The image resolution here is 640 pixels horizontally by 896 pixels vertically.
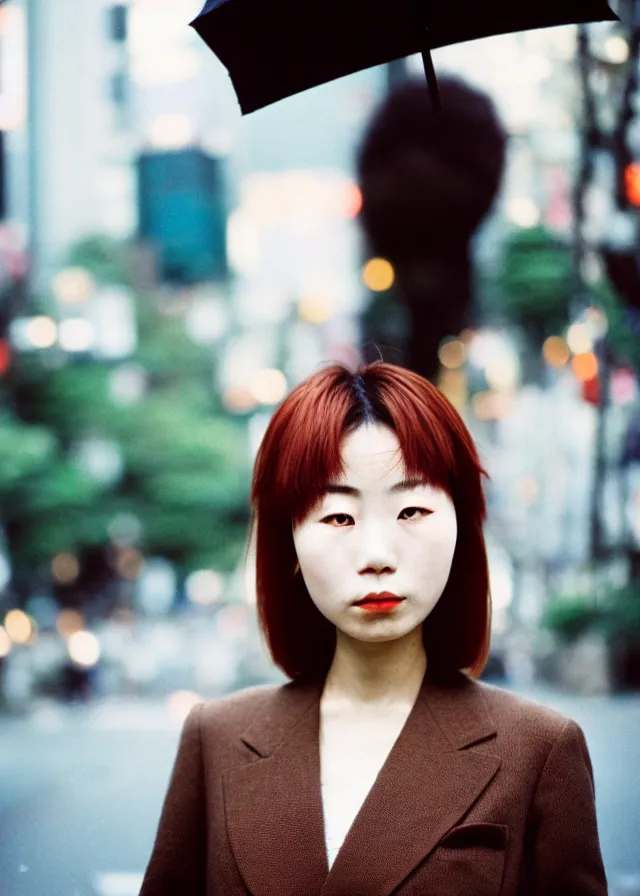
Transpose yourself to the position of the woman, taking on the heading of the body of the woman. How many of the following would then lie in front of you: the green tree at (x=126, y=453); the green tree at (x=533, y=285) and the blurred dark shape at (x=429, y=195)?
0

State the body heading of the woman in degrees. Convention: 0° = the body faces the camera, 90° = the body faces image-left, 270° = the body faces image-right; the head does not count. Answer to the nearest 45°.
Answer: approximately 0°

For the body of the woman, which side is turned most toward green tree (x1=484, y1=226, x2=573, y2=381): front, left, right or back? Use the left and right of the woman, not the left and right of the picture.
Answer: back

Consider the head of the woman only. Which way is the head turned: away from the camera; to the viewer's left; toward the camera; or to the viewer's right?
toward the camera

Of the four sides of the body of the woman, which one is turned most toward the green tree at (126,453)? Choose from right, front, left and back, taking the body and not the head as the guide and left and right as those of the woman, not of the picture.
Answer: back

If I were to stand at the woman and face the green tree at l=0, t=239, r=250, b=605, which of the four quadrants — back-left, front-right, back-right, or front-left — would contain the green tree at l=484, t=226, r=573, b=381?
front-right

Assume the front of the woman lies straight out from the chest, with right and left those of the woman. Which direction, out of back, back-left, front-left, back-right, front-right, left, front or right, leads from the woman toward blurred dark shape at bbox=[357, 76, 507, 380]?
back
